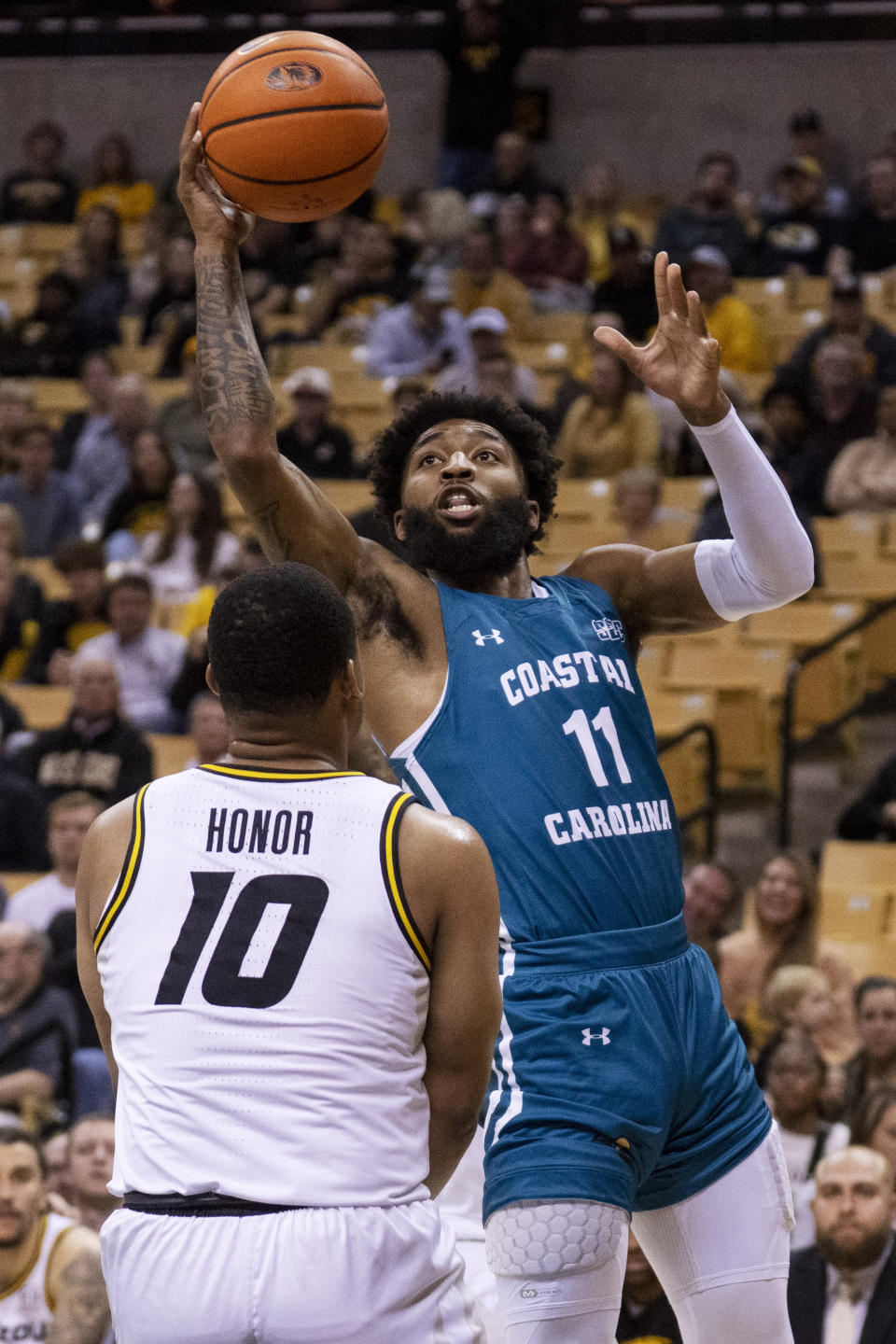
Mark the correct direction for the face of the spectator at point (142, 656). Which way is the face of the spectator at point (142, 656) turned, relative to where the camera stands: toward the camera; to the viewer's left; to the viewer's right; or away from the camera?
toward the camera

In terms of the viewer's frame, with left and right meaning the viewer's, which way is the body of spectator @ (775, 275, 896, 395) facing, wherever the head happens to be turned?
facing the viewer

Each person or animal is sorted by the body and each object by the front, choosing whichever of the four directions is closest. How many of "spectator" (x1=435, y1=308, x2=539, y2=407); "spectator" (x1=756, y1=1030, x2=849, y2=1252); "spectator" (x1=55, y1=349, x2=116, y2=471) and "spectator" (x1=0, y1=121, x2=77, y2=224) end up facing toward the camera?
4

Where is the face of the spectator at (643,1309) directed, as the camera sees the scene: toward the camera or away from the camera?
toward the camera

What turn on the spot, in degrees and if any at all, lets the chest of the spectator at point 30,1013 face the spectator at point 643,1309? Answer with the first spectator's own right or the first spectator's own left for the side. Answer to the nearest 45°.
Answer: approximately 45° to the first spectator's own left

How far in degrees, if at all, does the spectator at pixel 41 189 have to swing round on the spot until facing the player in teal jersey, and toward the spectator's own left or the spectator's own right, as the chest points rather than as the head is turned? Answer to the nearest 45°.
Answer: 0° — they already face them

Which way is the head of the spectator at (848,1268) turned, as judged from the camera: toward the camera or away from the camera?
toward the camera

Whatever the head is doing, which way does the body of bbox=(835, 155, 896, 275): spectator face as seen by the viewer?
toward the camera

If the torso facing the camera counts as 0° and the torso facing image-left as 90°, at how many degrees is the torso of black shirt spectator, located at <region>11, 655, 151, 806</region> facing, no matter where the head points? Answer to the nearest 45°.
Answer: approximately 0°

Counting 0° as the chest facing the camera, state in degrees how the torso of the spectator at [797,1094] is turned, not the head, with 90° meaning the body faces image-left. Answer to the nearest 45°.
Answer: approximately 0°

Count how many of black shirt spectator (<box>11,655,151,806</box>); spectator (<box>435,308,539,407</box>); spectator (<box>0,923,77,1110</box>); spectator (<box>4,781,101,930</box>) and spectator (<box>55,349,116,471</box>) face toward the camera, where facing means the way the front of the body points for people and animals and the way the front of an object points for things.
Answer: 5

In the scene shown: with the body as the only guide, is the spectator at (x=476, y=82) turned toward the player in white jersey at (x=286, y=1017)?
yes

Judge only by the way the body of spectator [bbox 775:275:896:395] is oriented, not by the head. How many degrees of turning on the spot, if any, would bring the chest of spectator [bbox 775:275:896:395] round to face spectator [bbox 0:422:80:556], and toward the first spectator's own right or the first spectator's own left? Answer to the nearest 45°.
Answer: approximately 90° to the first spectator's own right

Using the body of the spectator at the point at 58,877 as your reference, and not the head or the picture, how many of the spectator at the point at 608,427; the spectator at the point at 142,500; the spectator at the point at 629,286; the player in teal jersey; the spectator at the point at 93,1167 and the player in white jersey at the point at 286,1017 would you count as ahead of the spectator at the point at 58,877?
3

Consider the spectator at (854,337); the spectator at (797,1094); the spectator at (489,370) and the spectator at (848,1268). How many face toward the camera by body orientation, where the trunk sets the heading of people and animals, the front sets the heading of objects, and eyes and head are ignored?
4

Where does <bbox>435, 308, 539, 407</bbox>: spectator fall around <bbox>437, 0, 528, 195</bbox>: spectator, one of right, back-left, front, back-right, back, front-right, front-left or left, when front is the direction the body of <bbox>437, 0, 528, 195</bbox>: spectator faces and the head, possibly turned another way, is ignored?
front

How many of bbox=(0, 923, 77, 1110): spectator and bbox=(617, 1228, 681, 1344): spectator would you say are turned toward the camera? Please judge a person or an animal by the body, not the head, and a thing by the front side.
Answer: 2

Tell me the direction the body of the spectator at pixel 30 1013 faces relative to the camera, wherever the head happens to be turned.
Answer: toward the camera
